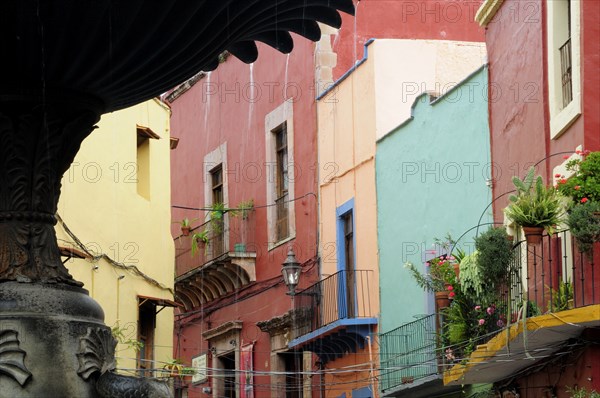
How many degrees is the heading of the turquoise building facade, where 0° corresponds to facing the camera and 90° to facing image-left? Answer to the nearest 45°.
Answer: approximately 45°

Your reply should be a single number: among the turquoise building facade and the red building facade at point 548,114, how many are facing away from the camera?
0

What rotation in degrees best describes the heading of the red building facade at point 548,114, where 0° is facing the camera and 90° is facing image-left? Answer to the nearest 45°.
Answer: approximately 45°

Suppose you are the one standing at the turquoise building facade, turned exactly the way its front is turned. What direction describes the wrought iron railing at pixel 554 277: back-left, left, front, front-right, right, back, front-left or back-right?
front-left

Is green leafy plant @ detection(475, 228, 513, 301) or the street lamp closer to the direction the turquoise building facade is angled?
the green leafy plant

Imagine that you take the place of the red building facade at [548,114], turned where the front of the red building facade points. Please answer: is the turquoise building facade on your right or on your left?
on your right
